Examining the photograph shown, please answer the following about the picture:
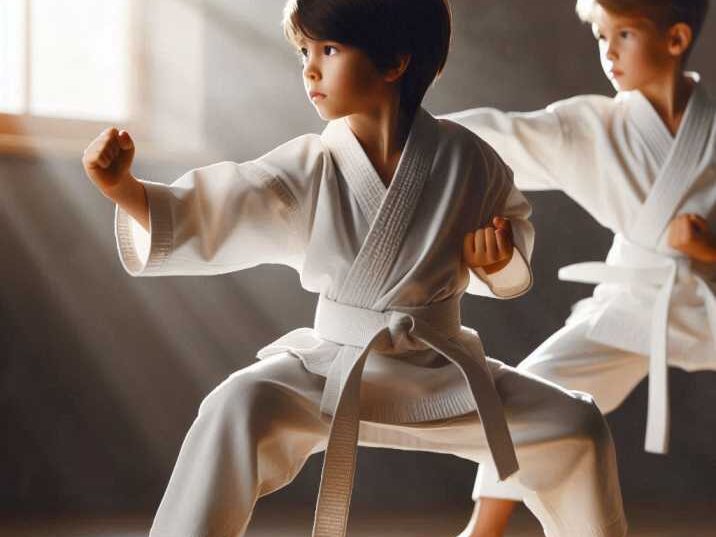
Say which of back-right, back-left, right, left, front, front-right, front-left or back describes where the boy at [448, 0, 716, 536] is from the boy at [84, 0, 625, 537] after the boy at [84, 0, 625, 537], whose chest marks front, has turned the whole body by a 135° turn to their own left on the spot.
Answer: front

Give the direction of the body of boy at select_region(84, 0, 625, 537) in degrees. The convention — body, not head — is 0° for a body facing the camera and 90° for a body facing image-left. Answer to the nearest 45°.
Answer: approximately 0°
